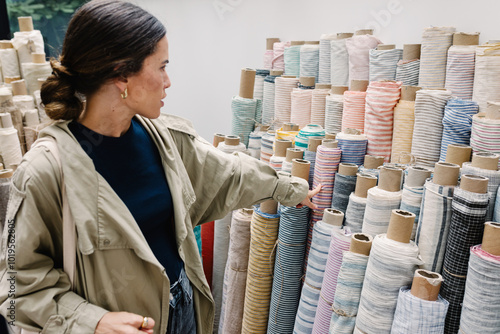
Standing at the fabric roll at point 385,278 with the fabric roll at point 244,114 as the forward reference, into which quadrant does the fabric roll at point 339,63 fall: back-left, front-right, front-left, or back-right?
front-right

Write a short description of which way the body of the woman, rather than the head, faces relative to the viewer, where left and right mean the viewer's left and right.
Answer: facing the viewer and to the right of the viewer

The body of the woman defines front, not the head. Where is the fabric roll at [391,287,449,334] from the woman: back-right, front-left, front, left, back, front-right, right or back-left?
front-left

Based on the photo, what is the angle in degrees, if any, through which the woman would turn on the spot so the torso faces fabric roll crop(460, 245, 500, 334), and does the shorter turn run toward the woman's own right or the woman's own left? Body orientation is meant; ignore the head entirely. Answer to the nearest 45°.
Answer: approximately 45° to the woman's own left

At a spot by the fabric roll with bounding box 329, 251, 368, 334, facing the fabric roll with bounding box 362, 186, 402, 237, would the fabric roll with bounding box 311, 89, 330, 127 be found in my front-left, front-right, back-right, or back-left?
front-left

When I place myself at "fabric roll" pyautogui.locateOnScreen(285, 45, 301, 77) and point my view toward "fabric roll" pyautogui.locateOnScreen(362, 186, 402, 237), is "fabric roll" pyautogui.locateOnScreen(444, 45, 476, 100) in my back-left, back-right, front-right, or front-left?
front-left

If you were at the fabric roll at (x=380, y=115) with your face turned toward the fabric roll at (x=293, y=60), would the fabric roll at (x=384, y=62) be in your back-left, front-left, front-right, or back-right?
front-right

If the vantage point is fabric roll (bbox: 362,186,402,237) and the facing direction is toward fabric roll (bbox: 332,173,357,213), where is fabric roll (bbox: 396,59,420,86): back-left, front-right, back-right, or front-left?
front-right

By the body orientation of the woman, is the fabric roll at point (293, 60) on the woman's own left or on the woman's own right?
on the woman's own left

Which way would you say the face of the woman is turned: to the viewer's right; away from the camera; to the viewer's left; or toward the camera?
to the viewer's right

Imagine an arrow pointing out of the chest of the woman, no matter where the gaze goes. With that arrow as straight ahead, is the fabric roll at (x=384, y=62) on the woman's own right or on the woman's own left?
on the woman's own left

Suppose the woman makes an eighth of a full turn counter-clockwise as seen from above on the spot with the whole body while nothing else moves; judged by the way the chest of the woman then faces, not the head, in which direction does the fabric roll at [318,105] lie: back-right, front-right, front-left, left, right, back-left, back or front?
front-left

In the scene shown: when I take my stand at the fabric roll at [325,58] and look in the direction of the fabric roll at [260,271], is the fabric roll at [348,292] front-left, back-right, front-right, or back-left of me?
front-left
